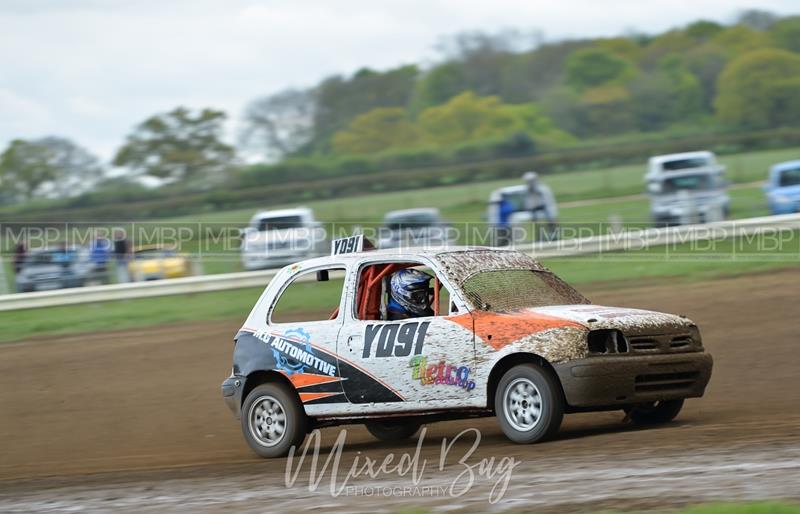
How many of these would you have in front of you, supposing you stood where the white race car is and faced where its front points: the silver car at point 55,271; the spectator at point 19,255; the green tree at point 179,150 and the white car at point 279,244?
0

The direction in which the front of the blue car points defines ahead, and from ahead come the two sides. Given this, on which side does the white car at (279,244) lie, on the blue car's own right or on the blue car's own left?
on the blue car's own right

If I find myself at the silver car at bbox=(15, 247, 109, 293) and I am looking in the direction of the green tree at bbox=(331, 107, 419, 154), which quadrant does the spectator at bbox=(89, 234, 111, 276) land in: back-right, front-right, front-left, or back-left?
front-right

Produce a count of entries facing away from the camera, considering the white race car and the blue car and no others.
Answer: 0

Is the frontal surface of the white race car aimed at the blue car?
no

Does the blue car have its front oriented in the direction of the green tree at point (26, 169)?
no

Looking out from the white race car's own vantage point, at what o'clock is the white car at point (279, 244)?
The white car is roughly at 7 o'clock from the white race car.

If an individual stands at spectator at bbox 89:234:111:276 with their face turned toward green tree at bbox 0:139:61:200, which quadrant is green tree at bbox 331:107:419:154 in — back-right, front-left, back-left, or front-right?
front-right

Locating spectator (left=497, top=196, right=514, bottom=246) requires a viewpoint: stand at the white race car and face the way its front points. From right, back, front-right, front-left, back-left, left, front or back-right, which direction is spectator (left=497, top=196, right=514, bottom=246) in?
back-left

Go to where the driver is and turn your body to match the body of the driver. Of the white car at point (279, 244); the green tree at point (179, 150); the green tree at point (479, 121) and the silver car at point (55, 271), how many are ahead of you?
0

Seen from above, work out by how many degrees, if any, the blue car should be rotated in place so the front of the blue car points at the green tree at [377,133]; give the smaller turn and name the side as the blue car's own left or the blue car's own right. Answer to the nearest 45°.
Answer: approximately 135° to the blue car's own right

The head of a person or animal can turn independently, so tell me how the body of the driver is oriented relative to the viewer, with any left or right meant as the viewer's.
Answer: facing the viewer and to the right of the viewer

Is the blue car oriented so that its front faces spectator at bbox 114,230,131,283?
no

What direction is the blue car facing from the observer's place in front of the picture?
facing the viewer

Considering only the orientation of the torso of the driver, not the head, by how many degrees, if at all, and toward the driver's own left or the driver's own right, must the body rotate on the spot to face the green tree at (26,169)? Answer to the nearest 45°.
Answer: approximately 180°

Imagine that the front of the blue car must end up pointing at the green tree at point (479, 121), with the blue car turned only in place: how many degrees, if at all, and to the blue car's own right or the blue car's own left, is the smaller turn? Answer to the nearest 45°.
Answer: approximately 135° to the blue car's own right

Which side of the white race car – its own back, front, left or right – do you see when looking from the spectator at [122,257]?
back

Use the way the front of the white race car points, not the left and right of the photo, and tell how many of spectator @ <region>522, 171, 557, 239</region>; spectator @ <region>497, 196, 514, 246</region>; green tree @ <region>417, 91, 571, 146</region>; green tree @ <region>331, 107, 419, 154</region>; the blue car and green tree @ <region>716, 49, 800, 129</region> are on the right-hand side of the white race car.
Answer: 0
